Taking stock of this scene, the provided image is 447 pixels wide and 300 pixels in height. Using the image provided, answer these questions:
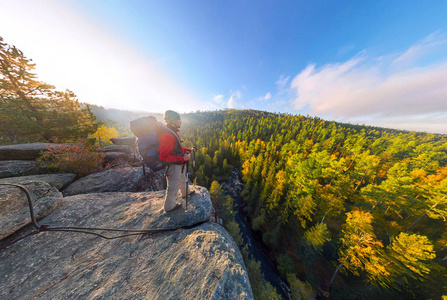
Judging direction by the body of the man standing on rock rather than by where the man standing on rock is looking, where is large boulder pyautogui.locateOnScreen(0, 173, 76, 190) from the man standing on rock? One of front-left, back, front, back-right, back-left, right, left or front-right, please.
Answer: back-left

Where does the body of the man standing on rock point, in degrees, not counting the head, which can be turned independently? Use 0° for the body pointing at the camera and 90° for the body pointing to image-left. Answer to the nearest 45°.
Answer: approximately 270°

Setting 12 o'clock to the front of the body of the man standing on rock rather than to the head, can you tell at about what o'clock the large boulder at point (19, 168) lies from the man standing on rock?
The large boulder is roughly at 7 o'clock from the man standing on rock.

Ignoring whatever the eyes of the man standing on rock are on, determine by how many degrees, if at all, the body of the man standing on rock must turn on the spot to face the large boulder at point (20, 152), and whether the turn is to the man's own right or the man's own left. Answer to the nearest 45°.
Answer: approximately 135° to the man's own left

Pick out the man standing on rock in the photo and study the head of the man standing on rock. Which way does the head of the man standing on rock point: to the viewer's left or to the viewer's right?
to the viewer's right

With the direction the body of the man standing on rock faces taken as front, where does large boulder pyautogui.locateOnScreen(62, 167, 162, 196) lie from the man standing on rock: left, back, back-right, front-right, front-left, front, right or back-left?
back-left

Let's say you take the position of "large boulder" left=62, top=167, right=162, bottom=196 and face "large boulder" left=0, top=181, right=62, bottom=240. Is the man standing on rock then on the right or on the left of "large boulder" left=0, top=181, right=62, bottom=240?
left

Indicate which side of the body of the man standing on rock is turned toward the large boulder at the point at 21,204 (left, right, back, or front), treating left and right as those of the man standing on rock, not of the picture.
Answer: back
